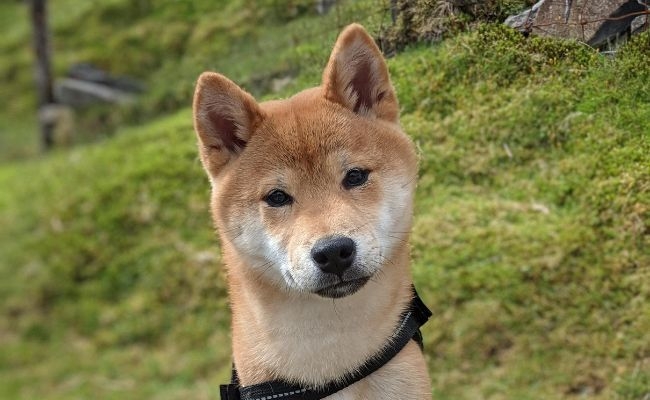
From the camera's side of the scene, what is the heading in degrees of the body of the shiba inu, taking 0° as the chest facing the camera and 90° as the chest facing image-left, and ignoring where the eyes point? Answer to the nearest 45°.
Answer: approximately 0°

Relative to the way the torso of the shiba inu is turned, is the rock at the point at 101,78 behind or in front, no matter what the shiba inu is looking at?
behind

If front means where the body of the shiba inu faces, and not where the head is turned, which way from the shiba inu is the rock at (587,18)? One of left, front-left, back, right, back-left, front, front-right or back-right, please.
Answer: left

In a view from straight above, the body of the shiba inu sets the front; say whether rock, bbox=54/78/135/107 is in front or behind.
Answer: behind

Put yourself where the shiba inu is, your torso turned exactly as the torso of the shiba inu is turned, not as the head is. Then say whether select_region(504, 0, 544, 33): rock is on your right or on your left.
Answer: on your left
